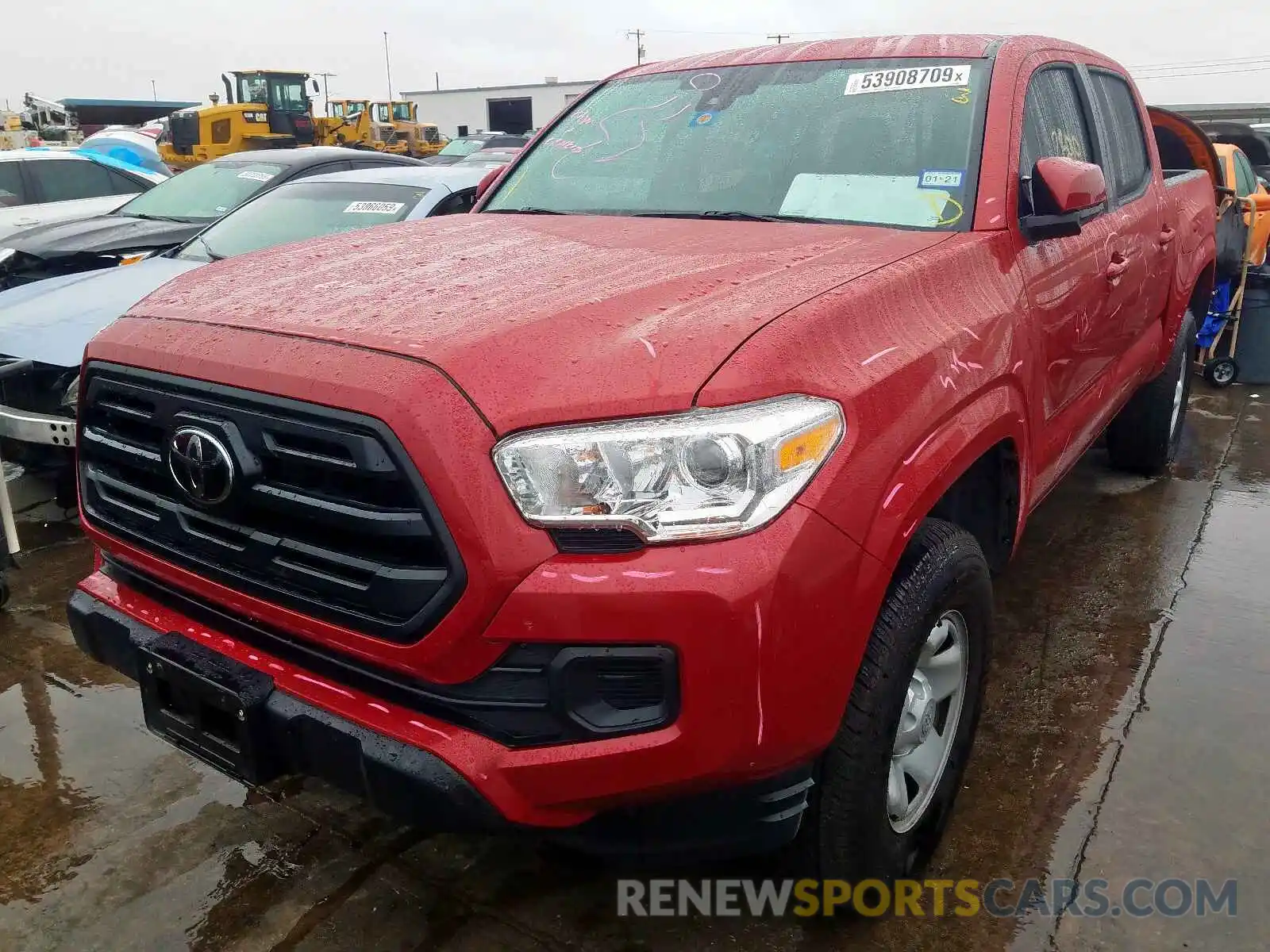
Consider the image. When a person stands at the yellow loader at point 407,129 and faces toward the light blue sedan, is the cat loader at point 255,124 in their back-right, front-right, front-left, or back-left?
front-right

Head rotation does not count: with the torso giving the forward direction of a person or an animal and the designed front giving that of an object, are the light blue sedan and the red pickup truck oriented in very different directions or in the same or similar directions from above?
same or similar directions

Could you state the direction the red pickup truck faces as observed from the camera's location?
facing the viewer and to the left of the viewer

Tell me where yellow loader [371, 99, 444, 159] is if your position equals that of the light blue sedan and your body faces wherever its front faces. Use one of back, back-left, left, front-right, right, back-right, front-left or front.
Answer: back-right

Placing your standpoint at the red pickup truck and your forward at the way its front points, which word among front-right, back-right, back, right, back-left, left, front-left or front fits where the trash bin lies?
back

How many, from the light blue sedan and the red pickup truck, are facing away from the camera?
0

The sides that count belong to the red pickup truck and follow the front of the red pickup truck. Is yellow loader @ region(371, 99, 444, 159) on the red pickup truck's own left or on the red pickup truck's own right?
on the red pickup truck's own right

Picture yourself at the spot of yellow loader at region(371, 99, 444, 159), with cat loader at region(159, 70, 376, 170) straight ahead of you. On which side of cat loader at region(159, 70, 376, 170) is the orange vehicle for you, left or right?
left

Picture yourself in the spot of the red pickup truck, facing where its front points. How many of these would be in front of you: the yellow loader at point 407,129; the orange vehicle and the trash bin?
0

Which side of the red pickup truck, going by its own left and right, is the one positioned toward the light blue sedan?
right

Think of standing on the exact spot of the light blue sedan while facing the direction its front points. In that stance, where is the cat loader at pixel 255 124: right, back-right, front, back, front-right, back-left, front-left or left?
back-right

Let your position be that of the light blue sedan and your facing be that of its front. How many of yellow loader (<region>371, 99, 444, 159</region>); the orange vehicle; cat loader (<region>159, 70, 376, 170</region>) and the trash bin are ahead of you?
0

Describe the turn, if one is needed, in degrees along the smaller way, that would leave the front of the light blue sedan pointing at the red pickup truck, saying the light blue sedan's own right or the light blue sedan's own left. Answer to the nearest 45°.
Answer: approximately 45° to the light blue sedan's own left

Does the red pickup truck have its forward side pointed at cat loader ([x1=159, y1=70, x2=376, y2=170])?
no

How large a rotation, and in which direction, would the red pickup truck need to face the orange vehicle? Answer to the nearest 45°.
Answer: approximately 180°

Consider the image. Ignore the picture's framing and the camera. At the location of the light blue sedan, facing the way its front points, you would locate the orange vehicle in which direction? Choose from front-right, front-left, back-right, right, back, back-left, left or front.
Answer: back-left
